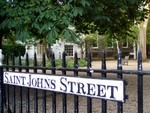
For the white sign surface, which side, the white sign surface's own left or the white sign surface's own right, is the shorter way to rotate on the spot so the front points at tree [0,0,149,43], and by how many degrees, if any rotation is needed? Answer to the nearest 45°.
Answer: approximately 135° to the white sign surface's own right

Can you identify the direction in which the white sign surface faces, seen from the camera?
facing the viewer and to the left of the viewer
